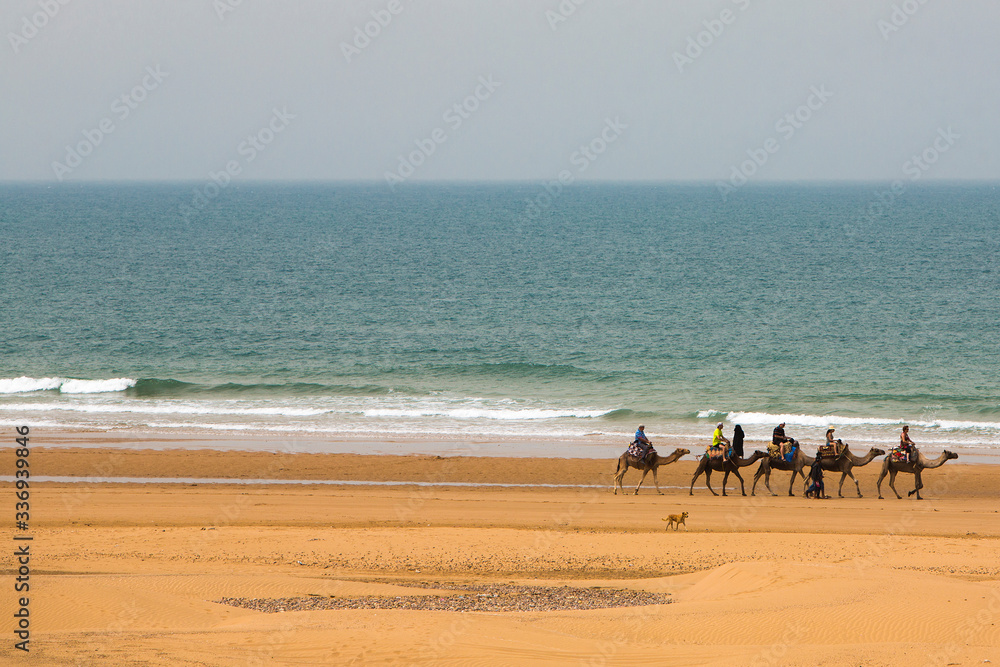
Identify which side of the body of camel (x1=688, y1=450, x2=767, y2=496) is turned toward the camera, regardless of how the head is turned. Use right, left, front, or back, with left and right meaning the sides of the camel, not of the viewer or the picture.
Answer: right

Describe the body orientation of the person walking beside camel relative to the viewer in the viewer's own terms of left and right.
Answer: facing to the right of the viewer

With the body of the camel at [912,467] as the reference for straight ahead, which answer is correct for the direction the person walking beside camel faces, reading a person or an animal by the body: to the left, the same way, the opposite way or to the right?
the same way

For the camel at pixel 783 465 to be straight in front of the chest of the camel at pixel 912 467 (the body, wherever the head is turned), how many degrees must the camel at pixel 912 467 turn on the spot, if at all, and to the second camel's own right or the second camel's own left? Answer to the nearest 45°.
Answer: approximately 180°

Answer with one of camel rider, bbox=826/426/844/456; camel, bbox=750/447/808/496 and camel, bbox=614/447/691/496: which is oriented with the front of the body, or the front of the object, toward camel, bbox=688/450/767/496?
camel, bbox=614/447/691/496

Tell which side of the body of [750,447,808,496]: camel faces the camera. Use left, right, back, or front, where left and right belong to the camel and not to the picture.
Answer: right

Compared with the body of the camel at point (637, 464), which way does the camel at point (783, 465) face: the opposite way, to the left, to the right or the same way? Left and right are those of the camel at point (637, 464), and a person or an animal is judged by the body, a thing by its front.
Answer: the same way

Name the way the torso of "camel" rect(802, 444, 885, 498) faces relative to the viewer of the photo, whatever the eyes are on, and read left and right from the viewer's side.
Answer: facing to the right of the viewer

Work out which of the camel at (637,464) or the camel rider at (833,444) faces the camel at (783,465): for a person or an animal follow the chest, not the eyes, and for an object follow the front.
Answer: the camel at (637,464)

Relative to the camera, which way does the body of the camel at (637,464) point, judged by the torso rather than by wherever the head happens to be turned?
to the viewer's right

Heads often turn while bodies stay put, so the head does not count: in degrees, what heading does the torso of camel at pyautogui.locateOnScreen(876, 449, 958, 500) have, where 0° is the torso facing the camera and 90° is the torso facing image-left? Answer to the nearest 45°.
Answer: approximately 270°

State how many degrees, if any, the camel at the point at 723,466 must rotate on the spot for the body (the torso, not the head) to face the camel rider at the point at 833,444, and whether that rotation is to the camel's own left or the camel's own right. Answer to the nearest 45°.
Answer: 0° — it already faces them

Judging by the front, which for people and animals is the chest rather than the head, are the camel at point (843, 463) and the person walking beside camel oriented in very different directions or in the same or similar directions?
same or similar directions

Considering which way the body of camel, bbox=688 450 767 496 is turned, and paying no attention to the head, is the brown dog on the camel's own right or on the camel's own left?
on the camel's own right

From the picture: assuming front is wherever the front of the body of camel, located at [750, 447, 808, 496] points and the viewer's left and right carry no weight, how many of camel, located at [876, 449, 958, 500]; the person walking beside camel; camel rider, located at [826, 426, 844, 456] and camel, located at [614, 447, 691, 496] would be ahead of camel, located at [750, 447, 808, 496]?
3

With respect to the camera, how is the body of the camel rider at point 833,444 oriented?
to the viewer's right
